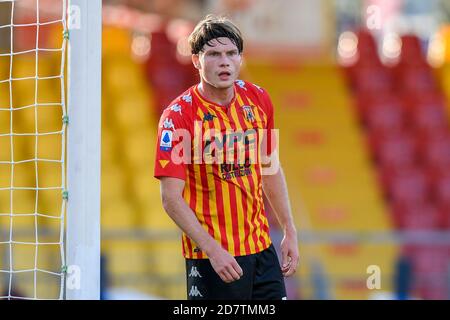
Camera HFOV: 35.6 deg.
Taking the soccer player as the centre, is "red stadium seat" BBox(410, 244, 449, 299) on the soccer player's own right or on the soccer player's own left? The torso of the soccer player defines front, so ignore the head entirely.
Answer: on the soccer player's own left

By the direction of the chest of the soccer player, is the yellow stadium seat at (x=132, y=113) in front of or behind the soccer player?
behind

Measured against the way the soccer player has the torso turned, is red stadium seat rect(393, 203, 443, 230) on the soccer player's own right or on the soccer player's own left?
on the soccer player's own left

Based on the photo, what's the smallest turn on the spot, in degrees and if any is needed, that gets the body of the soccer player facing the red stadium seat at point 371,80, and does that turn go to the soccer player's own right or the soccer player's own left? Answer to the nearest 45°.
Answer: approximately 135° to the soccer player's own left

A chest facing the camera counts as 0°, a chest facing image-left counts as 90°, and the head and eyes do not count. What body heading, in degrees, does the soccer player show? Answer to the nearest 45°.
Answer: approximately 315°

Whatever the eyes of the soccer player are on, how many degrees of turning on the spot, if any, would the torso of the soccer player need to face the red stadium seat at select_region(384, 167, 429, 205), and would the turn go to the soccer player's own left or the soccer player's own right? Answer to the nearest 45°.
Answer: approximately 135° to the soccer player's own left

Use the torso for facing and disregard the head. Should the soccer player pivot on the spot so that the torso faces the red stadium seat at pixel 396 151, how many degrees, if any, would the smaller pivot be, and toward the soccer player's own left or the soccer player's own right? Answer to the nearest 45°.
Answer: approximately 135° to the soccer player's own left
